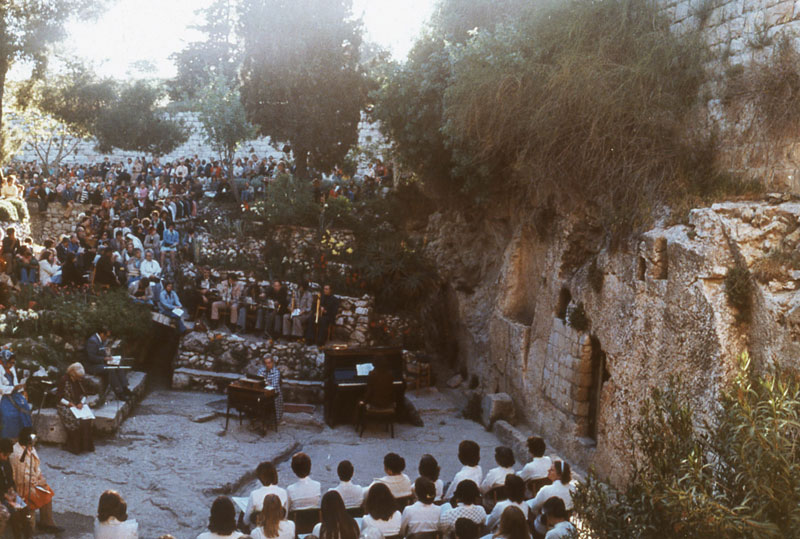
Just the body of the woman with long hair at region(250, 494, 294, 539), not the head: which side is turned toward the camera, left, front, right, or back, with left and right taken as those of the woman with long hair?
back

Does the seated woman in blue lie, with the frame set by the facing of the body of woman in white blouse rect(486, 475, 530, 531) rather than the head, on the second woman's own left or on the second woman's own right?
on the second woman's own left

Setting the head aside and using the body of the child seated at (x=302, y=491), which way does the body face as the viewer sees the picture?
away from the camera

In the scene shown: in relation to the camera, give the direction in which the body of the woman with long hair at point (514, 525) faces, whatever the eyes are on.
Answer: away from the camera

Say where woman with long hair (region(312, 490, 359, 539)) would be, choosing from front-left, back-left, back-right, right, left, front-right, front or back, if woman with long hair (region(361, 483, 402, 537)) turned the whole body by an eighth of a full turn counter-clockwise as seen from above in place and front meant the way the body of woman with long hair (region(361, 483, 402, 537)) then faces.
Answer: left

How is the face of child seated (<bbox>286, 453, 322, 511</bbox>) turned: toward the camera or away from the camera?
away from the camera

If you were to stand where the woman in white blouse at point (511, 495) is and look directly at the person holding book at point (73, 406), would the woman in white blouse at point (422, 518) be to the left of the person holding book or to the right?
left

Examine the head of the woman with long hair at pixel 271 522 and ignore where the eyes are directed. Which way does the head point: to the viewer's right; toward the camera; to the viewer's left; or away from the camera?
away from the camera

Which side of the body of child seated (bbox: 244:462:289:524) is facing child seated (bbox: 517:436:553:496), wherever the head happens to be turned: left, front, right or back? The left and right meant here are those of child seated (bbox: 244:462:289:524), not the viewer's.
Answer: right

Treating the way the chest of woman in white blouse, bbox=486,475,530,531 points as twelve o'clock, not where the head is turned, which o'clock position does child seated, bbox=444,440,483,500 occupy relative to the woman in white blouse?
The child seated is roughly at 11 o'clock from the woman in white blouse.

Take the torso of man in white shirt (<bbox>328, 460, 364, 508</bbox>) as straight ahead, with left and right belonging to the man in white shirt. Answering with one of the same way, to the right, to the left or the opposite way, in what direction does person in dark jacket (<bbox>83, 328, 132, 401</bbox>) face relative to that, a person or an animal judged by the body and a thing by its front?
to the right

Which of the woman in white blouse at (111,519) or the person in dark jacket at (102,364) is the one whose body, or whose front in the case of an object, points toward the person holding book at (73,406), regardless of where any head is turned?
the woman in white blouse

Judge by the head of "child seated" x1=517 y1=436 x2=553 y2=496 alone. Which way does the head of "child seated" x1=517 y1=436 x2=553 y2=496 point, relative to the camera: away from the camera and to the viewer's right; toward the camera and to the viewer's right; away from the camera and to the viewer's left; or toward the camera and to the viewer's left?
away from the camera and to the viewer's left

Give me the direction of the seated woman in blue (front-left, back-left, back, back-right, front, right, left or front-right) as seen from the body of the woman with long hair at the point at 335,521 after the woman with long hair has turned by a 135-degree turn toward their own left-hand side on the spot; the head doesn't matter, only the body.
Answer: right

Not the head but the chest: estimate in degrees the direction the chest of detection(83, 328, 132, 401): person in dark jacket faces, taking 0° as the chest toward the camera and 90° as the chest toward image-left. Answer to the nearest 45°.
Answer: approximately 270°

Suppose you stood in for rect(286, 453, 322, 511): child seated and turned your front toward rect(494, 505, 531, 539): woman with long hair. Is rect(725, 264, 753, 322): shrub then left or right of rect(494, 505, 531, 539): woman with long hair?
left

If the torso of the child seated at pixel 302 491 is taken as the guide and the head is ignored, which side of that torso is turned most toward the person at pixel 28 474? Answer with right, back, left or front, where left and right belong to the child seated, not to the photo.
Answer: left

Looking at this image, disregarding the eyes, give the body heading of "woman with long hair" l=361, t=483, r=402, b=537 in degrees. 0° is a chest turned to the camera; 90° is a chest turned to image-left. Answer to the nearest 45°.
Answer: approximately 180°

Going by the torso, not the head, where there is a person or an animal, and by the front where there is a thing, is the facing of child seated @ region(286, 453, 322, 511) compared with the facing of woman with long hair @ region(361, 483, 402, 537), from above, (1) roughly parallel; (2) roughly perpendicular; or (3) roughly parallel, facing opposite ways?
roughly parallel
